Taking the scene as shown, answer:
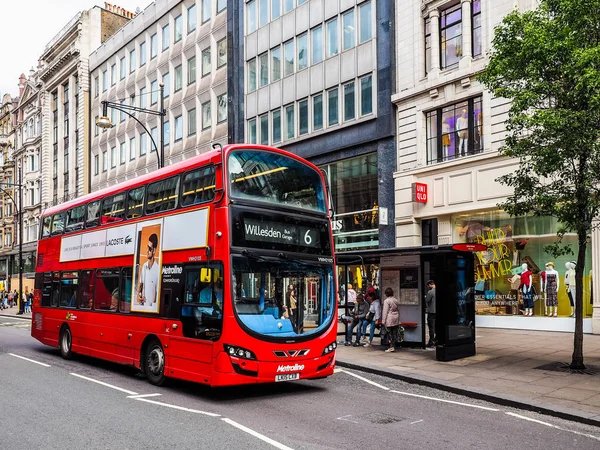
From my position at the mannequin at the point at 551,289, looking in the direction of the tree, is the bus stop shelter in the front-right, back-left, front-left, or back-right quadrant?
front-right

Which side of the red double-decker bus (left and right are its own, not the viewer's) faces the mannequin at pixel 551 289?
left

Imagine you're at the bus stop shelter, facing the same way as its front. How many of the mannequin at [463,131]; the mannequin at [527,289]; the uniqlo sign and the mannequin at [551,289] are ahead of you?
0

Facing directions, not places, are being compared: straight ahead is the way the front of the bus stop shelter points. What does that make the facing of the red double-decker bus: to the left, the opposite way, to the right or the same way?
to the left

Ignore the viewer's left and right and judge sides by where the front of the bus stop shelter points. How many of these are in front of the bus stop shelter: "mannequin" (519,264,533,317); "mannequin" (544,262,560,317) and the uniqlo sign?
0

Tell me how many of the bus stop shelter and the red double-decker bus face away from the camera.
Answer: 0

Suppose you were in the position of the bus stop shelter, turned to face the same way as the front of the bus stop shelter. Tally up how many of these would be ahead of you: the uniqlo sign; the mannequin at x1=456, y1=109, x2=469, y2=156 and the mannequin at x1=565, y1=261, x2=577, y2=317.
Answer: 0

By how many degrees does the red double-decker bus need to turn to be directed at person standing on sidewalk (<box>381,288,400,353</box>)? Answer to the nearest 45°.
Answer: approximately 90° to its left

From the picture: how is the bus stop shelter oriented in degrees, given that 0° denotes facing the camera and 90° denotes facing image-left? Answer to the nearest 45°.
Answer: approximately 45°

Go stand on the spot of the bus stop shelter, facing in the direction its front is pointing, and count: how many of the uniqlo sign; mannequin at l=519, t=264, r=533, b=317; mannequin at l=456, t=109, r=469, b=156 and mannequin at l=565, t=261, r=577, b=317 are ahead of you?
0

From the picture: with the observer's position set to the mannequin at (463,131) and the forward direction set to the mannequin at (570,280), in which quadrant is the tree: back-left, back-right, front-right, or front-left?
front-right

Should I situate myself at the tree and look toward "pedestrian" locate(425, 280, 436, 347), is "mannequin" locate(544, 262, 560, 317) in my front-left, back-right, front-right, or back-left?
front-right

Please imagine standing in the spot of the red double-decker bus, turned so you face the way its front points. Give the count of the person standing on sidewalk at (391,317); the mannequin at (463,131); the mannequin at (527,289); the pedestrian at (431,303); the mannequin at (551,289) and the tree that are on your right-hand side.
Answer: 0

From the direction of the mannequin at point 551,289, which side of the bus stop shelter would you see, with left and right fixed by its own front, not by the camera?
back

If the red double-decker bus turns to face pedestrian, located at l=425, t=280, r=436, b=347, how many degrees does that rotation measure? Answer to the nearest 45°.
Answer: approximately 90° to its left

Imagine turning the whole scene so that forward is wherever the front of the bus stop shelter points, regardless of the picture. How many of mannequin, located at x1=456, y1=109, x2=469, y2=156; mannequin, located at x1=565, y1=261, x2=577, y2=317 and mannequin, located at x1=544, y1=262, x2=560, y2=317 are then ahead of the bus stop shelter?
0
